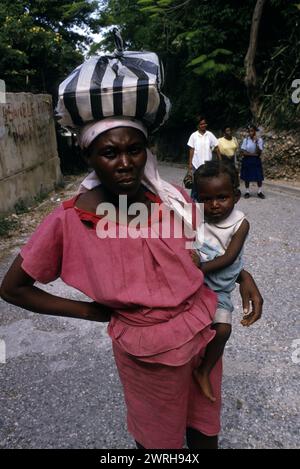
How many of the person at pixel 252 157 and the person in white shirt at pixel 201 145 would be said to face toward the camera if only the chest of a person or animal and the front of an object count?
2

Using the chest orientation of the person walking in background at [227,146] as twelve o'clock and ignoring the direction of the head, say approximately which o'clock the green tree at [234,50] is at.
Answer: The green tree is roughly at 6 o'clock from the person walking in background.

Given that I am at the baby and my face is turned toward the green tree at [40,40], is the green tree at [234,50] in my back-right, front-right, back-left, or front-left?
front-right

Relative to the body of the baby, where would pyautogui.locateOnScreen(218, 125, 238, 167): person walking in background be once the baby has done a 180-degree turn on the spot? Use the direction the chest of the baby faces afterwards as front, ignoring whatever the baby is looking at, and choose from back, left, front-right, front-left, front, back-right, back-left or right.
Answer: front-left

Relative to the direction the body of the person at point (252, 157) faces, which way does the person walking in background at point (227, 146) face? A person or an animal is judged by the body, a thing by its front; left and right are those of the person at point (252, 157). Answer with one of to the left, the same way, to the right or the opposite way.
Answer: the same way

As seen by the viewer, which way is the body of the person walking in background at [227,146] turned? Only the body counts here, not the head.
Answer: toward the camera

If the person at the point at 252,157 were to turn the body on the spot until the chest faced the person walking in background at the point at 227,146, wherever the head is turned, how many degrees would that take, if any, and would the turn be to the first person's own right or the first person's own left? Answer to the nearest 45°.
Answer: approximately 45° to the first person's own right

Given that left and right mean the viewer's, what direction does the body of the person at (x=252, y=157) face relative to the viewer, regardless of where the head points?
facing the viewer

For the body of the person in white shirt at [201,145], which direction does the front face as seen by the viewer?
toward the camera

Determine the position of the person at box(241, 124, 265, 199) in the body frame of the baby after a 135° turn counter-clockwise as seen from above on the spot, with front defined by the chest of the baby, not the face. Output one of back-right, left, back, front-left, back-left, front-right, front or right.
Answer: left

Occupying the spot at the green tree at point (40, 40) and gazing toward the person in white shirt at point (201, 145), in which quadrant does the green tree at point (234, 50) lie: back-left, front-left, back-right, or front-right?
front-left

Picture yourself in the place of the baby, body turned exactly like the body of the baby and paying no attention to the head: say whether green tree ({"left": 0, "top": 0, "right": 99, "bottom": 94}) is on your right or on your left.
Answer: on your right

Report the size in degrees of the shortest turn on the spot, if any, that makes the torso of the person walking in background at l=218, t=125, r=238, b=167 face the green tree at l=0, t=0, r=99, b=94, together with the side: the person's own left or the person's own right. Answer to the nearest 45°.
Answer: approximately 135° to the person's own right

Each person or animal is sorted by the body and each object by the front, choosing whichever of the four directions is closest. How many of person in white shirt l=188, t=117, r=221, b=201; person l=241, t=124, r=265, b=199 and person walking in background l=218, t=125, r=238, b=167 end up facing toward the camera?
3

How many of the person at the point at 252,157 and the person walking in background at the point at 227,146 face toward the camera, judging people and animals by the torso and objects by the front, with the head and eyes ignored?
2

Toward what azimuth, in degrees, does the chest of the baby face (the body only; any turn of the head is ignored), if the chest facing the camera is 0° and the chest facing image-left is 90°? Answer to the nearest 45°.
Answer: approximately 45°

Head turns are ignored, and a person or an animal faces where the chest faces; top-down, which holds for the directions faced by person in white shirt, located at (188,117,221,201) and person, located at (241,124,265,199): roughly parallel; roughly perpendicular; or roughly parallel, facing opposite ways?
roughly parallel

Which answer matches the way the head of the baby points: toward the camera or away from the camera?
toward the camera
